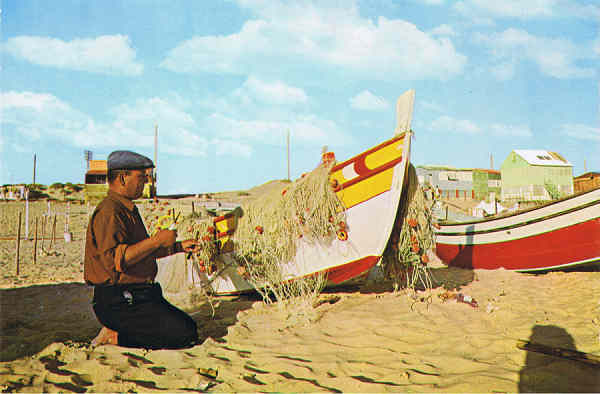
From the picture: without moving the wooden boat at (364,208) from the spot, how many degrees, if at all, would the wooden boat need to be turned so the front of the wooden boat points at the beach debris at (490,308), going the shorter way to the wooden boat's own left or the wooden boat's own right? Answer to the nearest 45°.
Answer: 0° — it already faces it

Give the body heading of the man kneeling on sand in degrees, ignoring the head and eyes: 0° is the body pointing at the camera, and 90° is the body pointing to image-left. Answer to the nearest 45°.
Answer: approximately 270°

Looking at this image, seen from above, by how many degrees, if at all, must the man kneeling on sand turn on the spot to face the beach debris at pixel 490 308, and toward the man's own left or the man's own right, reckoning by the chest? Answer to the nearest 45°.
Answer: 0° — they already face it

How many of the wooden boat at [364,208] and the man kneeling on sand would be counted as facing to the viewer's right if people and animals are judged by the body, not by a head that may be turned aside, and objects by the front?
2

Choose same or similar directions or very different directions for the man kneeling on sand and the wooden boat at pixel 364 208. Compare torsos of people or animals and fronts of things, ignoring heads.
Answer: same or similar directions

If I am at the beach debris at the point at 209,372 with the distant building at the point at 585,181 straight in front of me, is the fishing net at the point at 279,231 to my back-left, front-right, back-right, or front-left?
front-left

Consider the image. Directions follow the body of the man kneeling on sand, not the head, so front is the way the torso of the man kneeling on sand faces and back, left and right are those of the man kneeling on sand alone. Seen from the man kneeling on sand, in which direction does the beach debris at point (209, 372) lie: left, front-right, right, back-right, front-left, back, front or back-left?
front-right

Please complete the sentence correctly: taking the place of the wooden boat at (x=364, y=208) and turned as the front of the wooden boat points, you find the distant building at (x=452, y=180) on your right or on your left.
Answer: on your left

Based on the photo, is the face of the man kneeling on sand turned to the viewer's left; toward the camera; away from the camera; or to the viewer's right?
to the viewer's right

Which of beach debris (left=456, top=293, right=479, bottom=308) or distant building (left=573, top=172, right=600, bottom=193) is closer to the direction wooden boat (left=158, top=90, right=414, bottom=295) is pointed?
the beach debris

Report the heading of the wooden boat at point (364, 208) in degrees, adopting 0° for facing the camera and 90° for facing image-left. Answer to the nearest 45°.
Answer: approximately 270°

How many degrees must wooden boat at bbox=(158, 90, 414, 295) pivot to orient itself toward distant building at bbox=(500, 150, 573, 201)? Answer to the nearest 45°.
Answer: approximately 45° to its left
